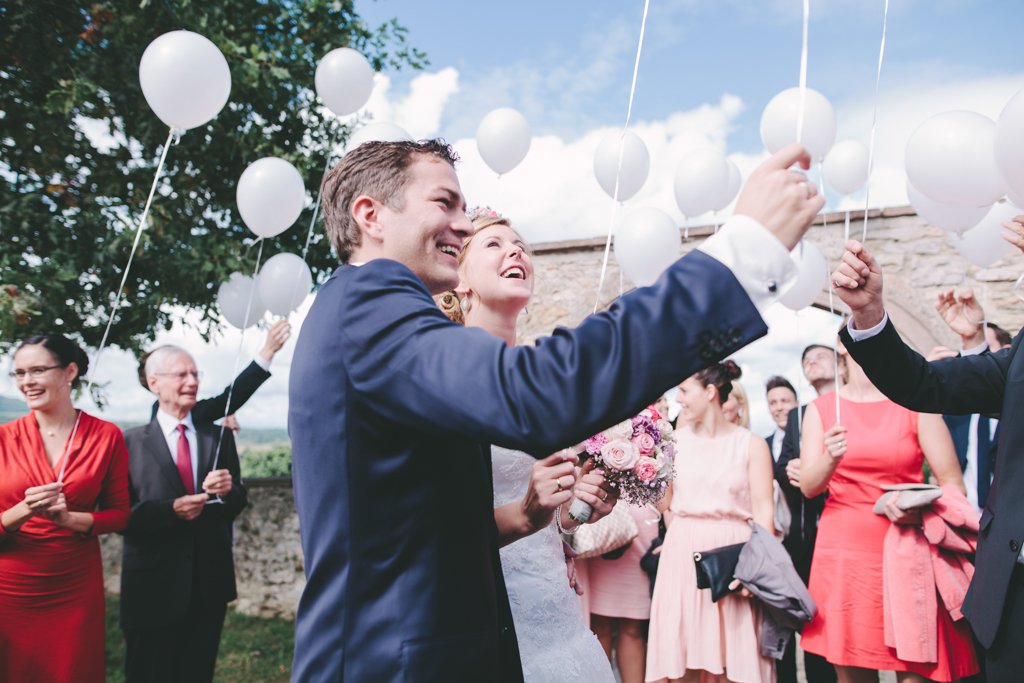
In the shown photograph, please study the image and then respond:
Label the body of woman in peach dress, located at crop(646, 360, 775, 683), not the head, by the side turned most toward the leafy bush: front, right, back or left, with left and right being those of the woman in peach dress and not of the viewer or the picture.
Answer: right

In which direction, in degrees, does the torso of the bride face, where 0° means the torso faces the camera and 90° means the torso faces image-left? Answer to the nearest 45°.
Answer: approximately 315°

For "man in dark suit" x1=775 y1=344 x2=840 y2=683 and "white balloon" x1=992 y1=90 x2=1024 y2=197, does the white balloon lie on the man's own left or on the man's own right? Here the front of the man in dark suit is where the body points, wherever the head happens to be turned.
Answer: on the man's own left

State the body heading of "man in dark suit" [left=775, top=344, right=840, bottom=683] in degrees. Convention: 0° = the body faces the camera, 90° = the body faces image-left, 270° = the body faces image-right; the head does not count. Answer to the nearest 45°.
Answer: approximately 45°

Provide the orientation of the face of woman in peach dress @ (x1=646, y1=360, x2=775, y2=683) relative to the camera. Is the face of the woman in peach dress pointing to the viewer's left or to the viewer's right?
to the viewer's left

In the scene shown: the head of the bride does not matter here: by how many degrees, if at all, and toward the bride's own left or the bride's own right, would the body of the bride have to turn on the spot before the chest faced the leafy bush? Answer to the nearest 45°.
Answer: approximately 180°
